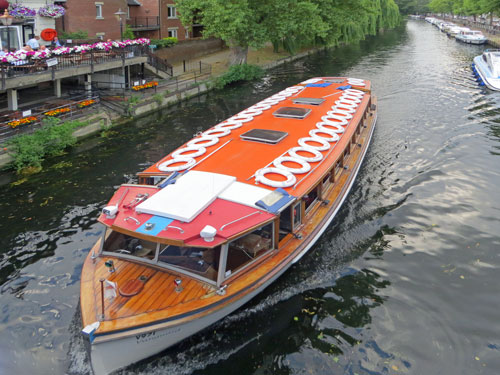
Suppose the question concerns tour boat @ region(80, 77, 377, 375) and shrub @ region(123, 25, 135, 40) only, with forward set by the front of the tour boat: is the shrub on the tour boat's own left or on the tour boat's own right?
on the tour boat's own right

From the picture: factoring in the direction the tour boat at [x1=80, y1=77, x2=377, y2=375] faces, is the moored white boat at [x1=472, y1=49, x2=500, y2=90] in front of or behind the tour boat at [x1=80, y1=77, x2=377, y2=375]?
behind

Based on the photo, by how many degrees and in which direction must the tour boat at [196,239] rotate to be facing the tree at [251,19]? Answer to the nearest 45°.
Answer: approximately 135° to its right

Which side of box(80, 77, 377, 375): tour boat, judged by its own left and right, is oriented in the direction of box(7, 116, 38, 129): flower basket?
right

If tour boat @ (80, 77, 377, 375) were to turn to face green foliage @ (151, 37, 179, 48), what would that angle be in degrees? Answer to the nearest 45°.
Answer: approximately 135° to its right

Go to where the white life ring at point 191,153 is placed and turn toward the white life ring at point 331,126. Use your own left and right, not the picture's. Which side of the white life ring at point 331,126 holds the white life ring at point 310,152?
right

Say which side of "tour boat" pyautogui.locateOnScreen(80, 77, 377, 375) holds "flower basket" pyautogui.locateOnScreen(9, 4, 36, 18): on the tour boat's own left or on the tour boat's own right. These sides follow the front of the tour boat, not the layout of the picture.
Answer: on the tour boat's own right
